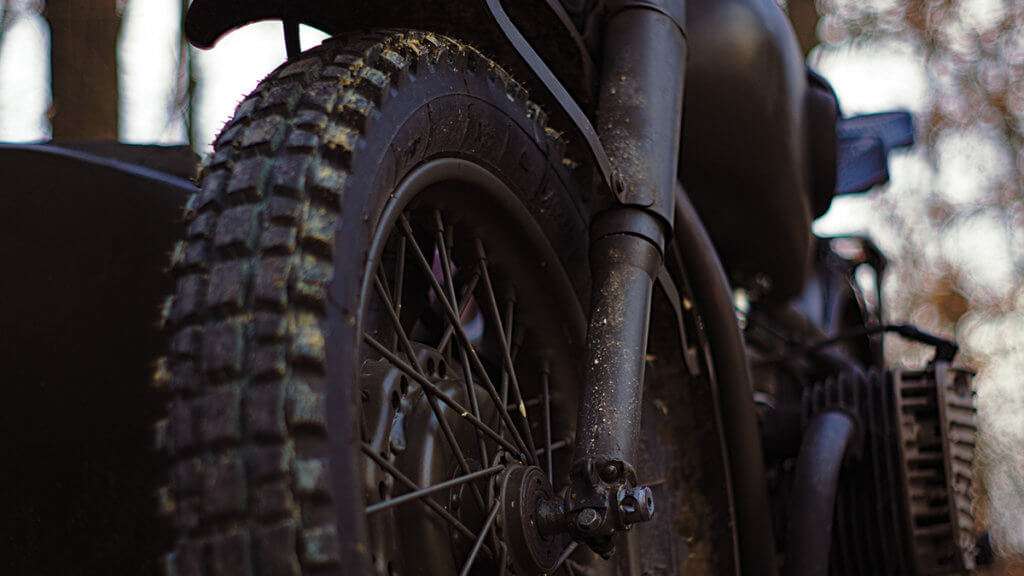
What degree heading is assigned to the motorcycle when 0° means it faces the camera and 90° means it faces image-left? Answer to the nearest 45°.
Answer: approximately 45°
